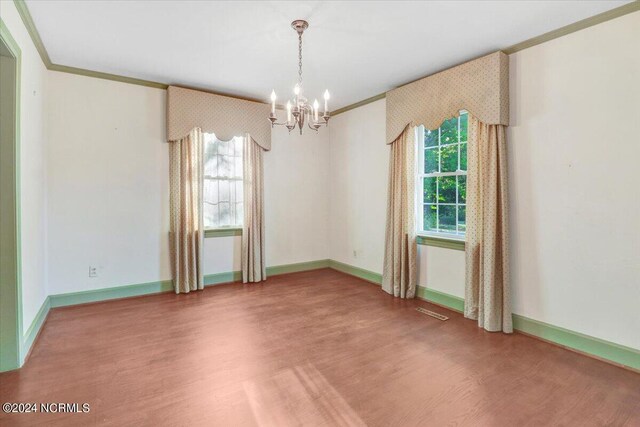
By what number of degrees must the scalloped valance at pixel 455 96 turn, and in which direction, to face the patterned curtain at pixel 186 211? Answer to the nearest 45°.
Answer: approximately 45° to its right

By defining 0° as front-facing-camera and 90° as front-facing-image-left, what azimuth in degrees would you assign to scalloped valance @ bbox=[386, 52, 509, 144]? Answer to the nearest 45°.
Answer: approximately 45°

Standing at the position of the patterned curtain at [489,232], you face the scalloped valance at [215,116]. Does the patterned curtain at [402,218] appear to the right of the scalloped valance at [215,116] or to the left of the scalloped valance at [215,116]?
right

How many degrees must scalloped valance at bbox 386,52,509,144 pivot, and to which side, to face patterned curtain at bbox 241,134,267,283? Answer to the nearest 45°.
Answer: approximately 45° to its right

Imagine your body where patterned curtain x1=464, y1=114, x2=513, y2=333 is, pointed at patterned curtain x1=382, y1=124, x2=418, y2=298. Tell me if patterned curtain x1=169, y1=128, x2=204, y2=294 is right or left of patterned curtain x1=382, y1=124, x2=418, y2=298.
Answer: left

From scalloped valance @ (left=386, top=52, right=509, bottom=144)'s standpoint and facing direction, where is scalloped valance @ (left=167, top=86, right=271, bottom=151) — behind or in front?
in front
